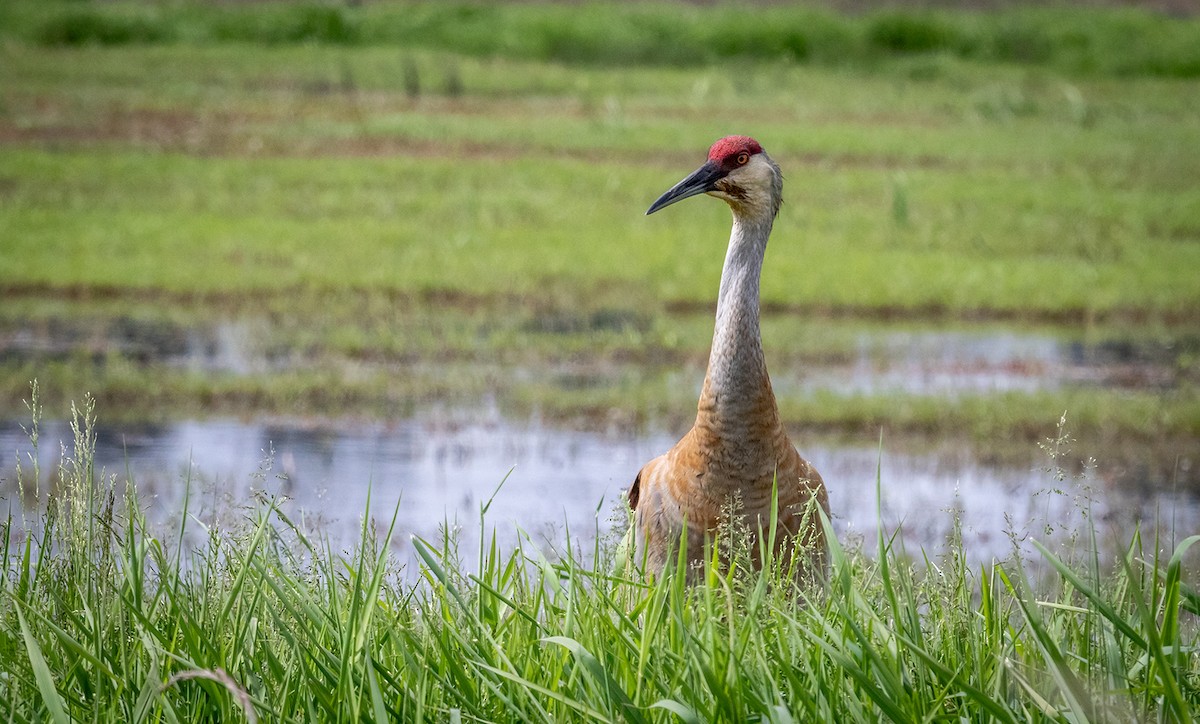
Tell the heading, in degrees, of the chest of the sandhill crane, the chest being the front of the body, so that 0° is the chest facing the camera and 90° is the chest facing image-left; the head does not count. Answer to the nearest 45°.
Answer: approximately 0°
